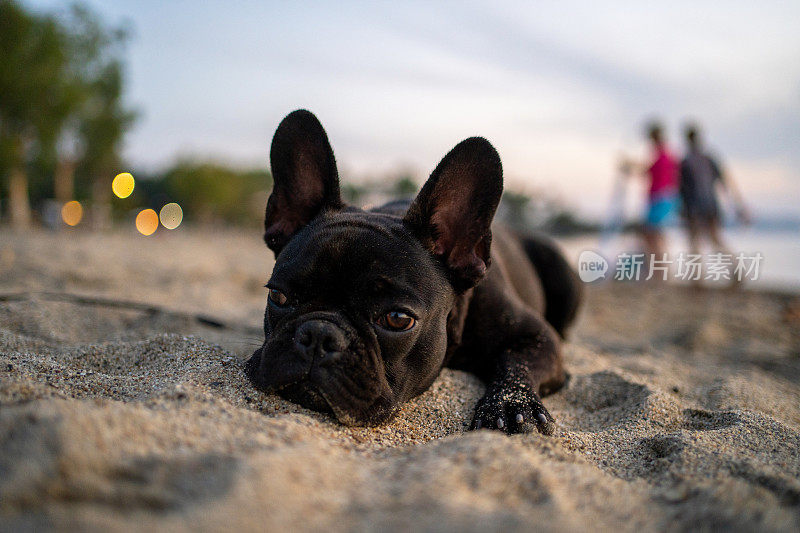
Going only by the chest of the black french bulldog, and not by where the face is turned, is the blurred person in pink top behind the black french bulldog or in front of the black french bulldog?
behind

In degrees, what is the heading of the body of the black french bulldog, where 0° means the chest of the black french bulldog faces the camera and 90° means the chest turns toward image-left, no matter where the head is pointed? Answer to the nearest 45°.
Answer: approximately 45°

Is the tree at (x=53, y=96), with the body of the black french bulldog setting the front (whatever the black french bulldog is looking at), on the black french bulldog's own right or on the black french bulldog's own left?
on the black french bulldog's own right

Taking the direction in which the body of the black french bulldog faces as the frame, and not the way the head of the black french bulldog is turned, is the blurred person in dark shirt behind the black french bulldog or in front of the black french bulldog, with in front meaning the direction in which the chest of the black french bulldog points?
behind
